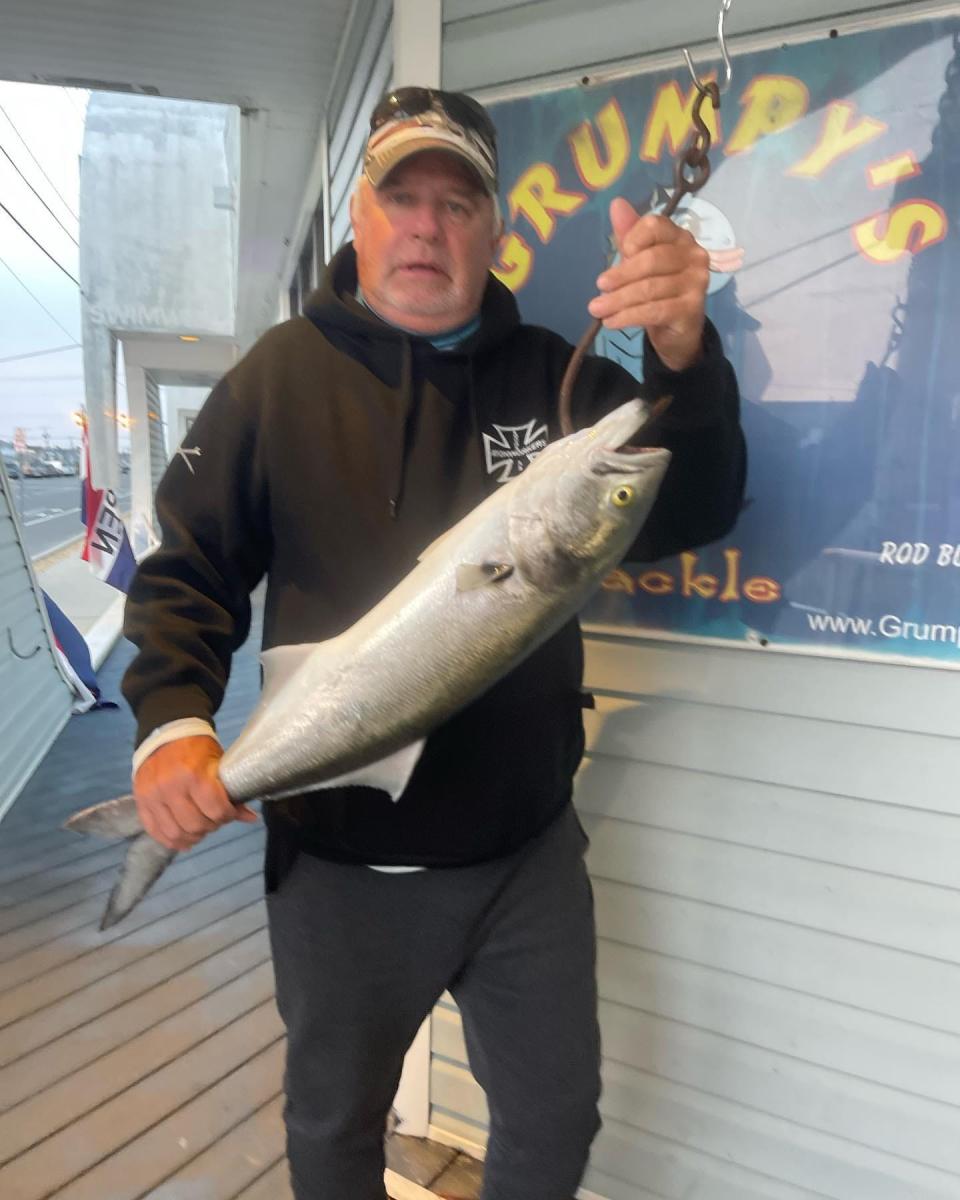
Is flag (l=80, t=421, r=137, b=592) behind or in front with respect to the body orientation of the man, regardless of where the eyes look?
behind

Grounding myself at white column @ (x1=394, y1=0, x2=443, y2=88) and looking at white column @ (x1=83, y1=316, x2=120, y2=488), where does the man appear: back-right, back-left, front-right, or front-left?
back-left

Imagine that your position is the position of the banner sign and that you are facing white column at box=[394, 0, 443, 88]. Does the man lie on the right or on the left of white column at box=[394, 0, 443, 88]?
left

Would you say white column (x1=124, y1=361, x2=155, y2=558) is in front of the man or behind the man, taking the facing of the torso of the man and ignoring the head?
behind

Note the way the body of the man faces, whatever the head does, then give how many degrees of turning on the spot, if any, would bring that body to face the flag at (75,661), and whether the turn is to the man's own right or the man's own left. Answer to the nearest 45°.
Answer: approximately 135° to the man's own right

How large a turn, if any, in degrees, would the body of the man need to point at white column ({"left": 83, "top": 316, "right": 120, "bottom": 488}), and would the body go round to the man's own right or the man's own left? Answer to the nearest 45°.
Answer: approximately 135° to the man's own right

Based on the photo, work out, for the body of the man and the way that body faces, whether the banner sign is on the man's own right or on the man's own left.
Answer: on the man's own left

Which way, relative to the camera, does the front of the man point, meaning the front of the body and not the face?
toward the camera
